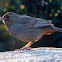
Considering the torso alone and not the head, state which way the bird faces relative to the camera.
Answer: to the viewer's left
